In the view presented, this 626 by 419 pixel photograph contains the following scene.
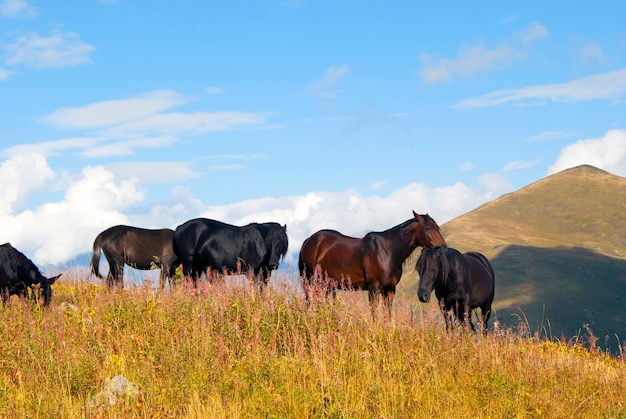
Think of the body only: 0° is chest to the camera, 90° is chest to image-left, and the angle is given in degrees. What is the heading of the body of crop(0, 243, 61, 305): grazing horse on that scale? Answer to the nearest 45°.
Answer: approximately 270°

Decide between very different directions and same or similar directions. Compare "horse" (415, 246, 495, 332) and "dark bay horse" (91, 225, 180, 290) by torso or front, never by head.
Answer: very different directions

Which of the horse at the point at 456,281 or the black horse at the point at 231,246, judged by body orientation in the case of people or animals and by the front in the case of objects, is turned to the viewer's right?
the black horse

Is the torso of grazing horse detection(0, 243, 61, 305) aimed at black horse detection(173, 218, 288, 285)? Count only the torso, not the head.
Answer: yes

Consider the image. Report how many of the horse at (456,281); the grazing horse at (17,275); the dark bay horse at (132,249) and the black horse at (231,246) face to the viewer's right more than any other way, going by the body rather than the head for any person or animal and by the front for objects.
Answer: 3

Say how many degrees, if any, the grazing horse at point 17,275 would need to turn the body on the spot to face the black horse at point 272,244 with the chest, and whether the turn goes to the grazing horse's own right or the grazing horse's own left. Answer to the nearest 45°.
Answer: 0° — it already faces it

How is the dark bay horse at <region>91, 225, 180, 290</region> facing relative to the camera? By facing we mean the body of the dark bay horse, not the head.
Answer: to the viewer's right

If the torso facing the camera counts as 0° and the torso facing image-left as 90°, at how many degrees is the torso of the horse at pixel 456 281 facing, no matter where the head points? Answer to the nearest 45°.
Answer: approximately 45°

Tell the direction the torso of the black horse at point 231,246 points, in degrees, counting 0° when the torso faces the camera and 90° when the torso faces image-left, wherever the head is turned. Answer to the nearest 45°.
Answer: approximately 270°
